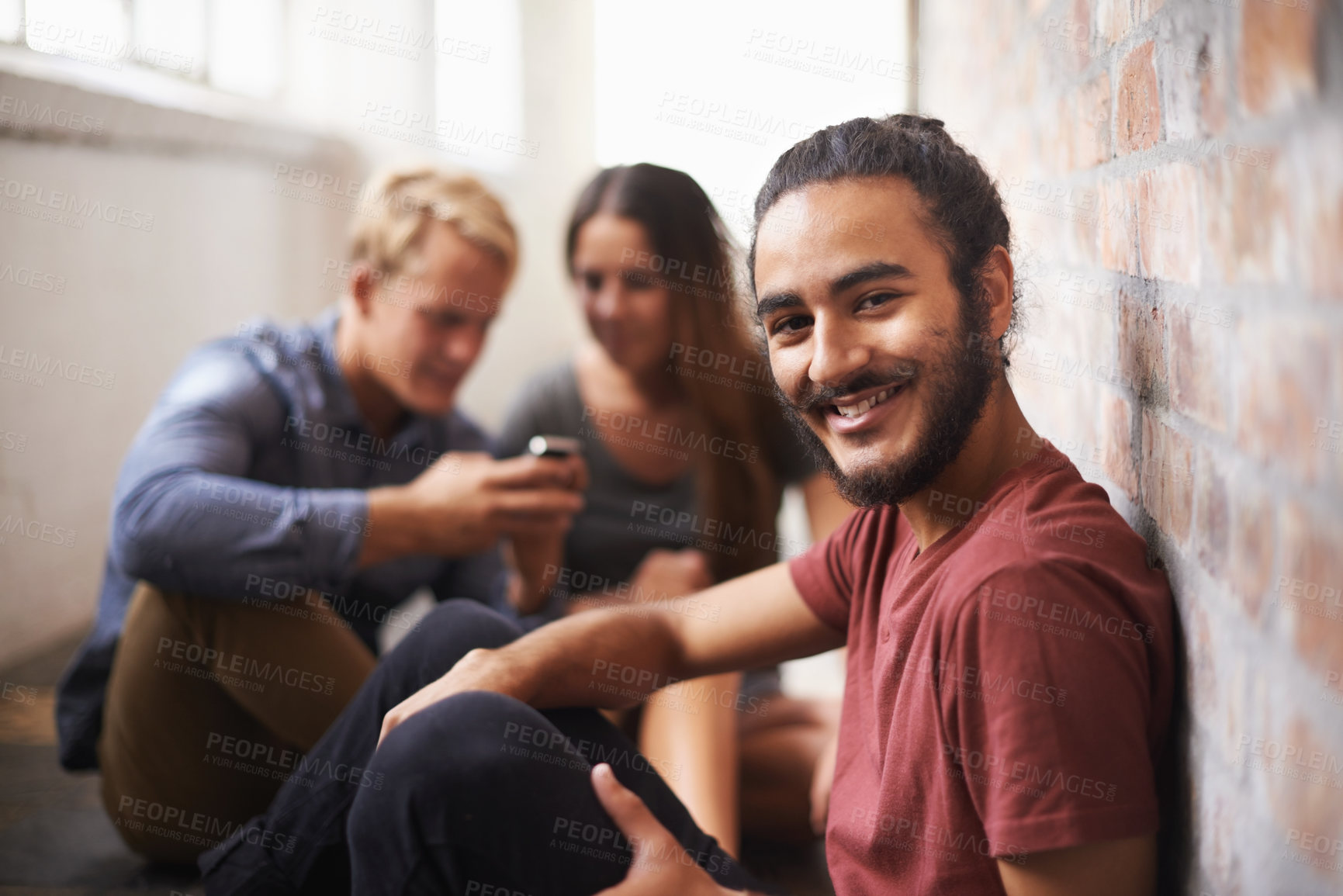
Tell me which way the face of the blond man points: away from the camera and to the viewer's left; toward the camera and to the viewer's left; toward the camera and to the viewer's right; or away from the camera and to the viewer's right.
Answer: toward the camera and to the viewer's right

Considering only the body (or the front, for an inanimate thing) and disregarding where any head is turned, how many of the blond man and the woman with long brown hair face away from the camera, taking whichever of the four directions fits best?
0

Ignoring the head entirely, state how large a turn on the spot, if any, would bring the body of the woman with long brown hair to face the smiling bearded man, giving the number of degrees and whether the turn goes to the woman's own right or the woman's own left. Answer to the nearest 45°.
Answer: approximately 45° to the woman's own left

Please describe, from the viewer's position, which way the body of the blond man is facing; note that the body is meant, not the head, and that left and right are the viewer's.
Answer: facing the viewer and to the right of the viewer

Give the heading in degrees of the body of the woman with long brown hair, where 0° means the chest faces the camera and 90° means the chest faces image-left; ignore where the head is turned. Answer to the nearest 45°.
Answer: approximately 45°

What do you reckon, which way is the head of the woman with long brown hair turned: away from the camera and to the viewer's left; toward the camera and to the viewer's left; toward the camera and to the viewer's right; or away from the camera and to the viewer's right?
toward the camera and to the viewer's left

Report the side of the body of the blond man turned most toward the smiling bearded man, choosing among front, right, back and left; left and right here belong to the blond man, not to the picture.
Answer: front

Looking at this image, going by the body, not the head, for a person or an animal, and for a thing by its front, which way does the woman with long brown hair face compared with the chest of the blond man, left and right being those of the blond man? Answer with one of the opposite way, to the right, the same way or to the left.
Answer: to the right

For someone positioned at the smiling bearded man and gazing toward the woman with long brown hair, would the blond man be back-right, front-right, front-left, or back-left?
front-left
